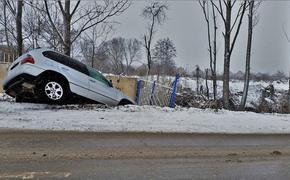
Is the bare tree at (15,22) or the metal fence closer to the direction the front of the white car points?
the metal fence

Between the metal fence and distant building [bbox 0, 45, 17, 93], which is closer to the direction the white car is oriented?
the metal fence

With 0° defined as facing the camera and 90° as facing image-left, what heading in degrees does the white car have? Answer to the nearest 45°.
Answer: approximately 225°

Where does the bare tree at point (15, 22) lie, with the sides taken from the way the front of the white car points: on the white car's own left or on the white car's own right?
on the white car's own left

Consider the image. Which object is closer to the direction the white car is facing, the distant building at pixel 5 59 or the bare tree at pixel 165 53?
the bare tree

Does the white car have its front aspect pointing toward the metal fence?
yes
